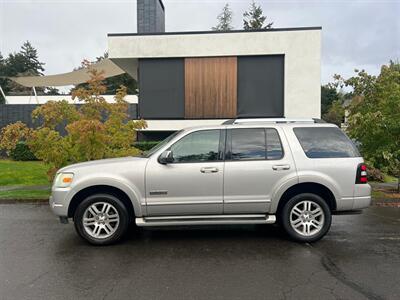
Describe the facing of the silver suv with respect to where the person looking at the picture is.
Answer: facing to the left of the viewer

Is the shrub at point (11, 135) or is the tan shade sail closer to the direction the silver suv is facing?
the shrub

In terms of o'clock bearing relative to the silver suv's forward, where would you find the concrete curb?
The concrete curb is roughly at 1 o'clock from the silver suv.

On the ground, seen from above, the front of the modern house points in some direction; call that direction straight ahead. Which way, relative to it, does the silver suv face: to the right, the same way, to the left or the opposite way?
to the right

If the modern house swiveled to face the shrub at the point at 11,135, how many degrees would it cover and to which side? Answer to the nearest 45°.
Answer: approximately 45° to its right

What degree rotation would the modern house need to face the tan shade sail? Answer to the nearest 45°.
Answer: approximately 135° to its right

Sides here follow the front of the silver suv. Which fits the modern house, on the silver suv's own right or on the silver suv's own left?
on the silver suv's own right

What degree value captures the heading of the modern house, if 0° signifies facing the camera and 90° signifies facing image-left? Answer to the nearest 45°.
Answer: approximately 0°

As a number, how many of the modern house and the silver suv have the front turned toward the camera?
1
